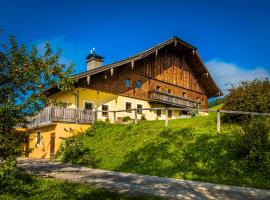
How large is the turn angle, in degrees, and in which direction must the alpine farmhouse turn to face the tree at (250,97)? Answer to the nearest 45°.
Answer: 0° — it already faces it

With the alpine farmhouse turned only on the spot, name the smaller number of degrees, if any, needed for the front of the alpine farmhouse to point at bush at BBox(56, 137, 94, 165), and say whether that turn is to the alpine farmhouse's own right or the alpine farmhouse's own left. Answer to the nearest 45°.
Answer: approximately 45° to the alpine farmhouse's own right

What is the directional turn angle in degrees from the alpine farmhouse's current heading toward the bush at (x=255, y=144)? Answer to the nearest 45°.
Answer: approximately 45° to its right

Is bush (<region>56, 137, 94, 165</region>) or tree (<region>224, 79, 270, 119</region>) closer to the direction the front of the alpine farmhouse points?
the tree

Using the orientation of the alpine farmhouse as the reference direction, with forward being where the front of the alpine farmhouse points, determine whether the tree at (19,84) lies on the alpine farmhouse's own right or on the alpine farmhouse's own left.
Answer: on the alpine farmhouse's own right

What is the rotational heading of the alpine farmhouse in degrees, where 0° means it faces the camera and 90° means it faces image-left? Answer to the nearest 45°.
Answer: approximately 315°
